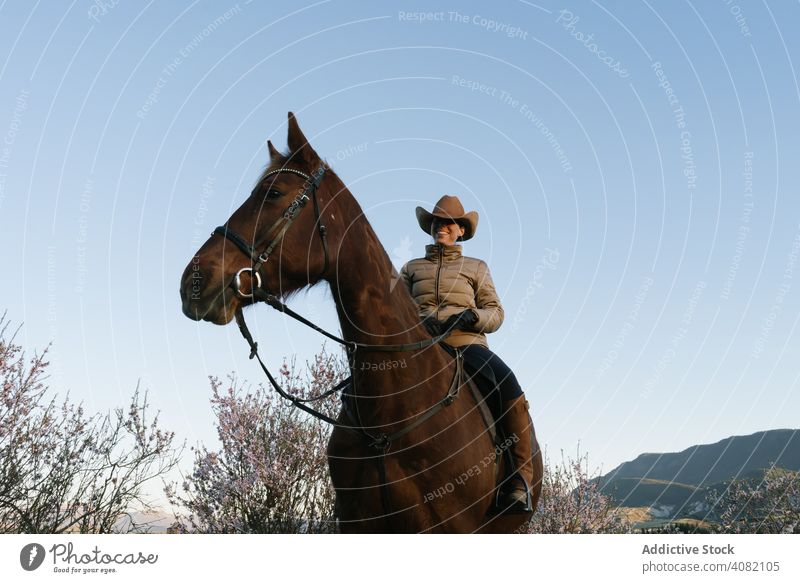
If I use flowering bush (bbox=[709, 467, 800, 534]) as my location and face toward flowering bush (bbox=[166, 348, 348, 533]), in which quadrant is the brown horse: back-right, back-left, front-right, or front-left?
front-left

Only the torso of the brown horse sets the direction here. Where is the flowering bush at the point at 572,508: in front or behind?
behind

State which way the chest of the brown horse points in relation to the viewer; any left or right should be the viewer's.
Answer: facing the viewer and to the left of the viewer

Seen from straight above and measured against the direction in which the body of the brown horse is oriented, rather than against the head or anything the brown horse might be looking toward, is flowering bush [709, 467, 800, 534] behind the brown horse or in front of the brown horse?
behind

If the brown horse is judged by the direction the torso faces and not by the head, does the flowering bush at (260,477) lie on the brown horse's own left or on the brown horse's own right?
on the brown horse's own right
